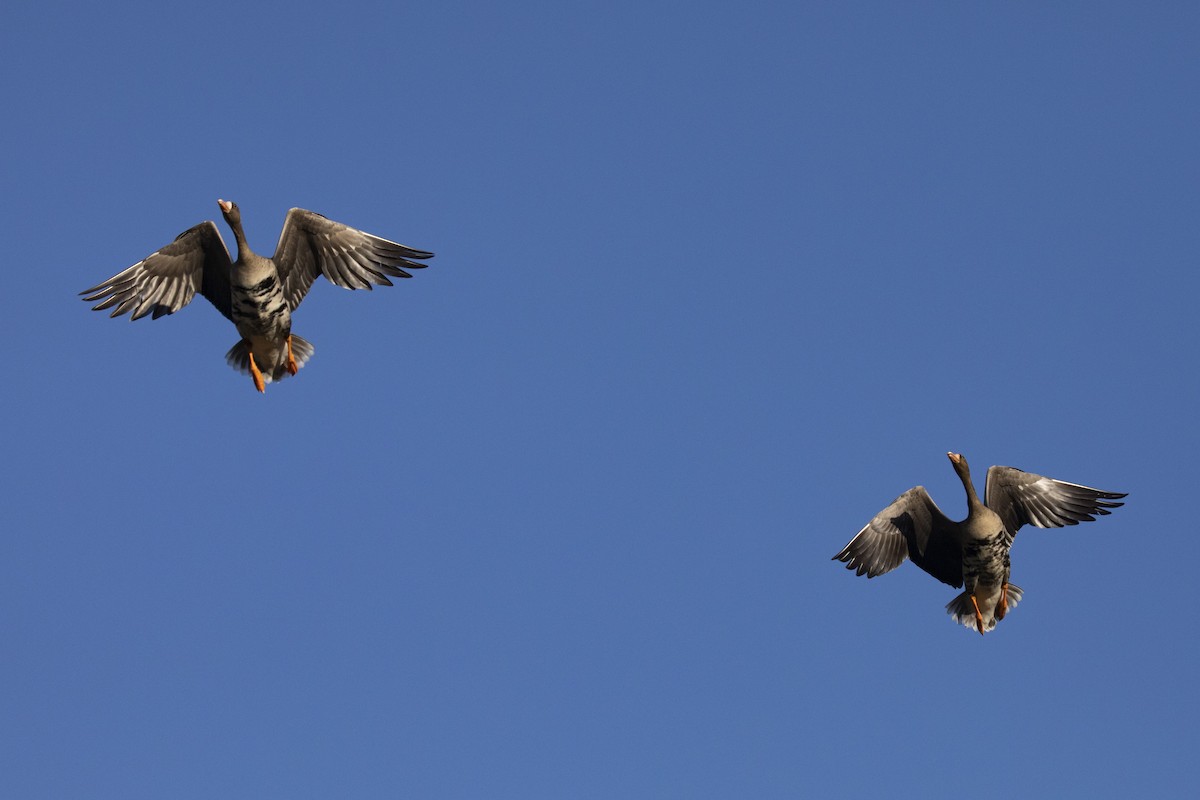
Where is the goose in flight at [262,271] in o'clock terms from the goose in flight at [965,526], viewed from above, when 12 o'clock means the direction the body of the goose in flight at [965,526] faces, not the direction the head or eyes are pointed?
the goose in flight at [262,271] is roughly at 2 o'clock from the goose in flight at [965,526].

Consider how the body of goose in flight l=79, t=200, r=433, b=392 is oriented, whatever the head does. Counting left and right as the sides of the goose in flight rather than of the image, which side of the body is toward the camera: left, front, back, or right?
front

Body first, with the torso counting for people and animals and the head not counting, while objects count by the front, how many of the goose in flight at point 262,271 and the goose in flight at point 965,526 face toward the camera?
2

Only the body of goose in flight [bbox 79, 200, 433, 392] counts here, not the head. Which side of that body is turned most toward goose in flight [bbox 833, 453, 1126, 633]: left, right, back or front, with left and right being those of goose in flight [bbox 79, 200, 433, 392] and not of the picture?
left

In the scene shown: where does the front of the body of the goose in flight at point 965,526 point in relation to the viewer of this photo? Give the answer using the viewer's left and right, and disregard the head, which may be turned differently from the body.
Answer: facing the viewer
